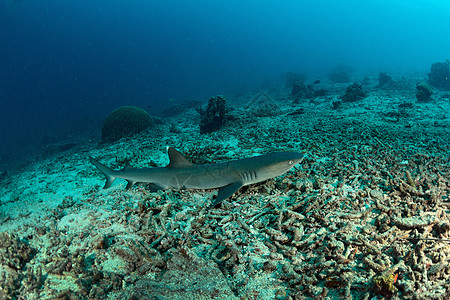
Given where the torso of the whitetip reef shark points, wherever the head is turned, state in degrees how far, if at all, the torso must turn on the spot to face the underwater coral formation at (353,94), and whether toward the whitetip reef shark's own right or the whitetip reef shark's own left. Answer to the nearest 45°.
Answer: approximately 45° to the whitetip reef shark's own left

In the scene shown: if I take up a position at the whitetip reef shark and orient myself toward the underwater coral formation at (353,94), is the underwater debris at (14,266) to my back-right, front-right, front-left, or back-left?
back-left

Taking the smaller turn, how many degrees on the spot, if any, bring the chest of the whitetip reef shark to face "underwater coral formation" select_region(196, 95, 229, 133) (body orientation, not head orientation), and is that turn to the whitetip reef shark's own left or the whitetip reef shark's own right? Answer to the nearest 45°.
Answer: approximately 90° to the whitetip reef shark's own left

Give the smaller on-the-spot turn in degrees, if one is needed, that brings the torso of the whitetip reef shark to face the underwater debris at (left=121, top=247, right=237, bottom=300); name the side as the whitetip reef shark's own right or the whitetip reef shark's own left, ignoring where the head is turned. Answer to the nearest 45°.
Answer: approximately 90° to the whitetip reef shark's own right

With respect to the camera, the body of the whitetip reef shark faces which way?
to the viewer's right

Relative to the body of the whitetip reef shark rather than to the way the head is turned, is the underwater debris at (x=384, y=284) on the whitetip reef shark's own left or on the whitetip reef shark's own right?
on the whitetip reef shark's own right
